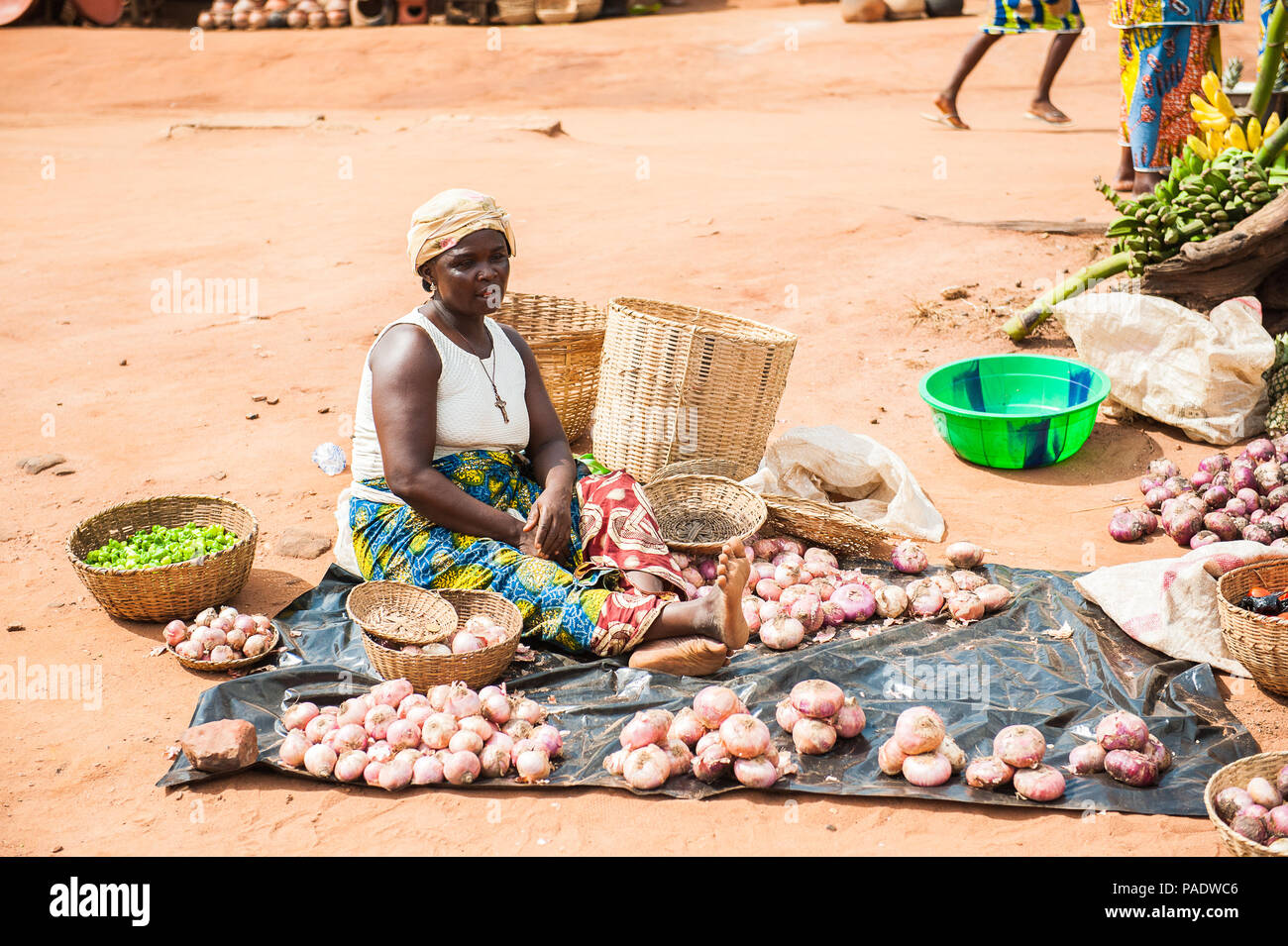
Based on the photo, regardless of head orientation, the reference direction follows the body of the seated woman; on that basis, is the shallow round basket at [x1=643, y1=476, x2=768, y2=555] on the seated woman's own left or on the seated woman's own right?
on the seated woman's own left

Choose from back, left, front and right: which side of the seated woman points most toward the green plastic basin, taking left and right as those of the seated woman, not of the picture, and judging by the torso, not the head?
left

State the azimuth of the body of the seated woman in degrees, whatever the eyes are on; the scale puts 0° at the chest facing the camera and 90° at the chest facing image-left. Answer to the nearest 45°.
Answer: approximately 315°

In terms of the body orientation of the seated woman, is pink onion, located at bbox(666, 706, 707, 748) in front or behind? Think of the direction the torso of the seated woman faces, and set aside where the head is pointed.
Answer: in front

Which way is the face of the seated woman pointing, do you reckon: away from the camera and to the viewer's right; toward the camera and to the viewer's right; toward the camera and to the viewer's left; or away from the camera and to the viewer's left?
toward the camera and to the viewer's right

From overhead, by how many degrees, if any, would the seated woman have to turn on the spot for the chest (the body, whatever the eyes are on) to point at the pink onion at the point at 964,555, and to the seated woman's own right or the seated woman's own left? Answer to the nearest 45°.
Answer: approximately 45° to the seated woman's own left

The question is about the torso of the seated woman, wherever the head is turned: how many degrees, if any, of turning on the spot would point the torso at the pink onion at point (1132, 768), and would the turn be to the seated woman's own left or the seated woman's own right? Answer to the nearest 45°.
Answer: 0° — they already face it

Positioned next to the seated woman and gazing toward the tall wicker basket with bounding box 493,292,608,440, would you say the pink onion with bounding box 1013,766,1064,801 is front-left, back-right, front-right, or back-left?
back-right

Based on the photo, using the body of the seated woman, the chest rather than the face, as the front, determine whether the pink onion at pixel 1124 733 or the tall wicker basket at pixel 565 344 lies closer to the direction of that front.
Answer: the pink onion

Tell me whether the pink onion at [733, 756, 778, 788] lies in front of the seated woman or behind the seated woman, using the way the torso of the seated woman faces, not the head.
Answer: in front
